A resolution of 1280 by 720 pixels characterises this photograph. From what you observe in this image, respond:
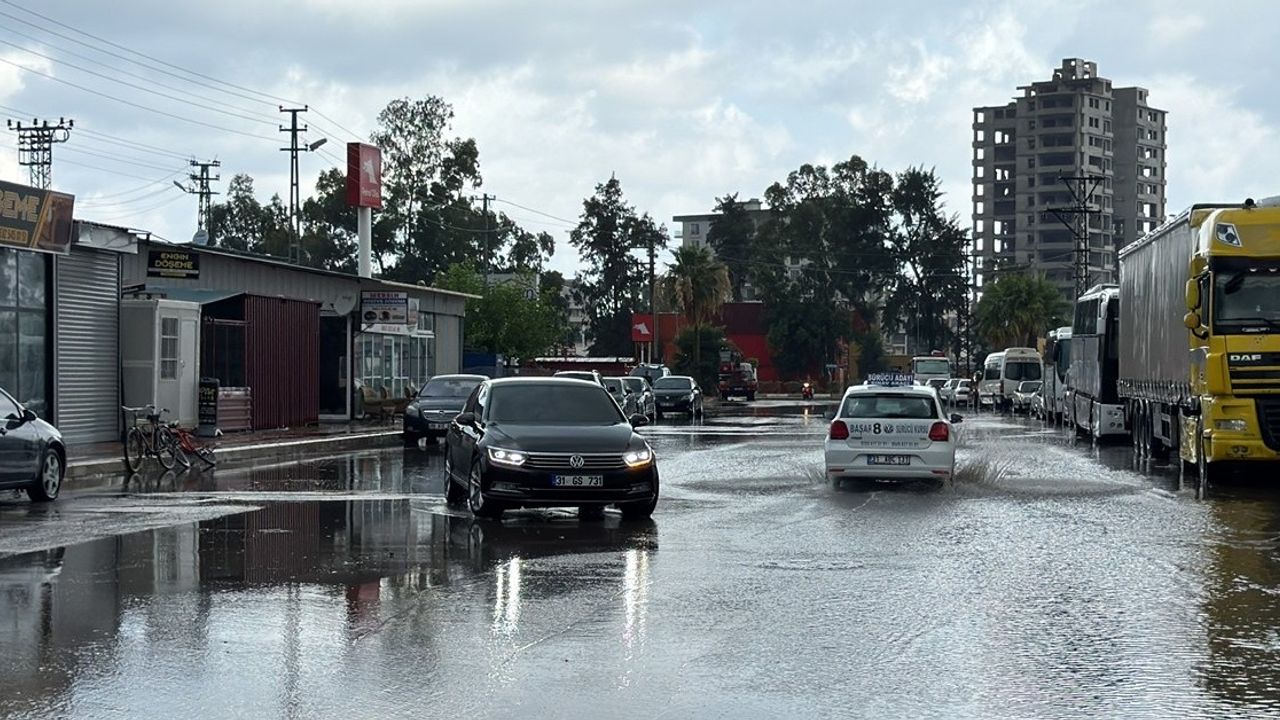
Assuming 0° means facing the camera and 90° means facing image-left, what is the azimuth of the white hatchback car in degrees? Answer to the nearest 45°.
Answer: approximately 180°

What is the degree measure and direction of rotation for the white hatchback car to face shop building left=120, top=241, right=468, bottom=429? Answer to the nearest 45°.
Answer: approximately 45° to its left

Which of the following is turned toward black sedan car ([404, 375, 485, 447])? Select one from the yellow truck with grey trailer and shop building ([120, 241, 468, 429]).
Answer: the shop building

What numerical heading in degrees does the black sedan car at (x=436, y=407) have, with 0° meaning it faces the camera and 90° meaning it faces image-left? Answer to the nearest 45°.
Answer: approximately 45°

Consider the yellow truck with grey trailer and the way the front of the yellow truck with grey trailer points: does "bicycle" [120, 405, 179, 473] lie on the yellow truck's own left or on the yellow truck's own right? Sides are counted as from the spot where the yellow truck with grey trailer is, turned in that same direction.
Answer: on the yellow truck's own right

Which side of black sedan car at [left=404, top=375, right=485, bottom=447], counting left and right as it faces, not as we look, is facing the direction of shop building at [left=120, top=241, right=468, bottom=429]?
right

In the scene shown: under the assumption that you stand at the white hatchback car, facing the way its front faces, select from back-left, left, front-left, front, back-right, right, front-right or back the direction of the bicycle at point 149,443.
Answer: left

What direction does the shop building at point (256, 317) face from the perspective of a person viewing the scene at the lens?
facing the viewer and to the right of the viewer

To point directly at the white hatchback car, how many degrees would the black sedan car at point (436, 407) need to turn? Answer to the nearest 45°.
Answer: approximately 90° to its left

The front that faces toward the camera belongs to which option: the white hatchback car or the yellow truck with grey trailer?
the yellow truck with grey trailer

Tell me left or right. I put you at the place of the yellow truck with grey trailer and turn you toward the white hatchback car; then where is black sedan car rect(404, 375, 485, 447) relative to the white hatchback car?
right

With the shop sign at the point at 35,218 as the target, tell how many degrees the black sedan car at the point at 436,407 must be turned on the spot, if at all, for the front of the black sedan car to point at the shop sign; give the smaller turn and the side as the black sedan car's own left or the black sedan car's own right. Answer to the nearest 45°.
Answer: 0° — it already faces it

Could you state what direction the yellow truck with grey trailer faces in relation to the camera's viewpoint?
facing the viewer

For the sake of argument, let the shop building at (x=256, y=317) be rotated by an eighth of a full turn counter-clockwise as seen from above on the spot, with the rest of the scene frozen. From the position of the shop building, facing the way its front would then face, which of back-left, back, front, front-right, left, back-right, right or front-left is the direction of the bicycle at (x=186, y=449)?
right
